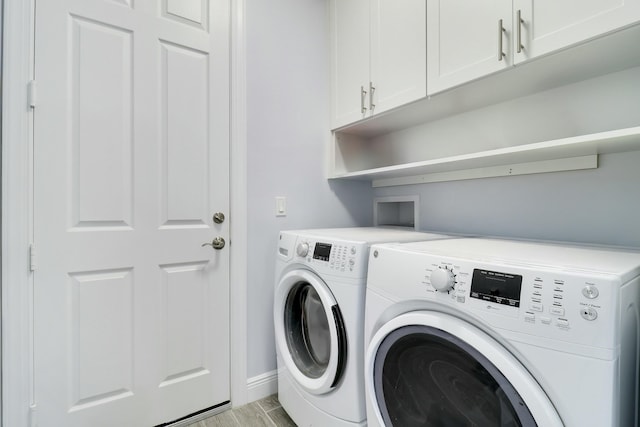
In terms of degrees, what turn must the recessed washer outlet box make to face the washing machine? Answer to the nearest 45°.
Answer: approximately 45° to its left

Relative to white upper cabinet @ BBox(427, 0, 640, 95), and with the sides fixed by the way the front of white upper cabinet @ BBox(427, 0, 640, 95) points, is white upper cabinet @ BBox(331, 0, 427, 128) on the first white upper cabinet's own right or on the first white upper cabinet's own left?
on the first white upper cabinet's own right

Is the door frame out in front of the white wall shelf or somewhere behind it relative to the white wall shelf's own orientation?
in front

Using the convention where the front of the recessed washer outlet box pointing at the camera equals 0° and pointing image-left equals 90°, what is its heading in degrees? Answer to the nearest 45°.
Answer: approximately 45°

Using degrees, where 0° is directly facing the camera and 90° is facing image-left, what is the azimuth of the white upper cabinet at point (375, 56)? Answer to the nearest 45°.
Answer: approximately 45°

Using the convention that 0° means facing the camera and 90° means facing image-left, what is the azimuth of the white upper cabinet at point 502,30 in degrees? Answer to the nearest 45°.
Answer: approximately 45°

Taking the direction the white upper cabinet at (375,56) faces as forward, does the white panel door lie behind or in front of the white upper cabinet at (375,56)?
in front

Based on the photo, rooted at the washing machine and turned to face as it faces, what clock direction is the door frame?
The door frame is roughly at 1 o'clock from the washing machine.

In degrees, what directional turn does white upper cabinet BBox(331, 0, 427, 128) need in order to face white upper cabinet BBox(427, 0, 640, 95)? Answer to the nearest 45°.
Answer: approximately 90° to its left
